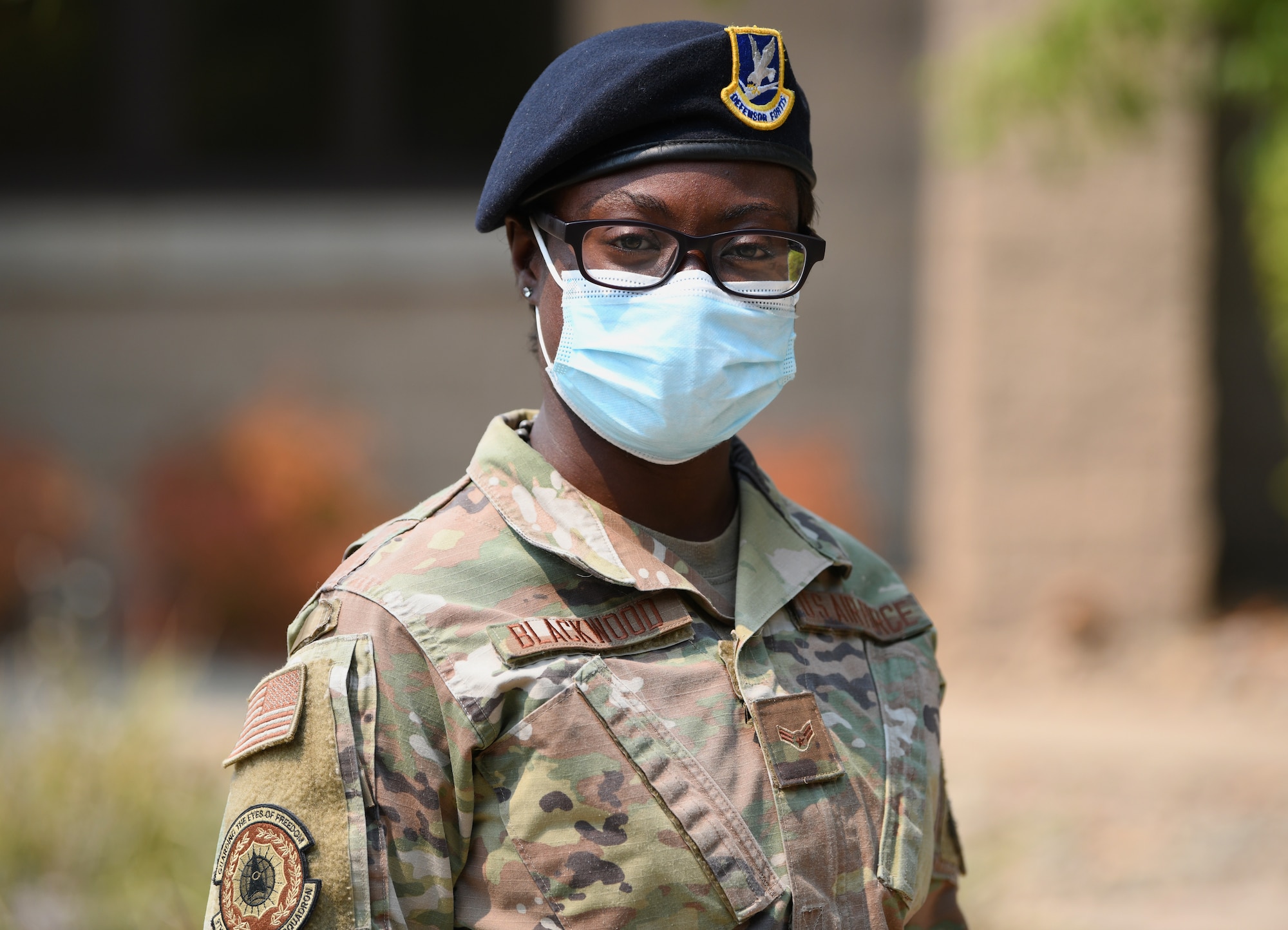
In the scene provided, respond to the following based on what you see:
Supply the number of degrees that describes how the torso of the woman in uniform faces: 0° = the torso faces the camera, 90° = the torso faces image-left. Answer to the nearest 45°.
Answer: approximately 315°

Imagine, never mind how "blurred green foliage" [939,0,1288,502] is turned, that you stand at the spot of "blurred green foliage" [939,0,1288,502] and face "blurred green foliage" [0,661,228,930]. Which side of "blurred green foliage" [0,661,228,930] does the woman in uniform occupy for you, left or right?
left

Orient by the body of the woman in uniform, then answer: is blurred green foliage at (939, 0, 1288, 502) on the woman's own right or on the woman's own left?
on the woman's own left

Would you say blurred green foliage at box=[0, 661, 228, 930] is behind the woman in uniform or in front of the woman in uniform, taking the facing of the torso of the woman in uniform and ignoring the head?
behind
